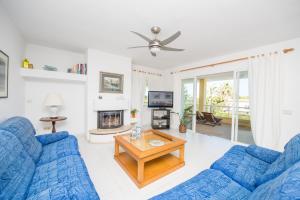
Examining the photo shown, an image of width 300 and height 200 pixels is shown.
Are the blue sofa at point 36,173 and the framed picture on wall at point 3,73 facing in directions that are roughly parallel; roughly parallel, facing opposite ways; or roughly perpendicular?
roughly parallel

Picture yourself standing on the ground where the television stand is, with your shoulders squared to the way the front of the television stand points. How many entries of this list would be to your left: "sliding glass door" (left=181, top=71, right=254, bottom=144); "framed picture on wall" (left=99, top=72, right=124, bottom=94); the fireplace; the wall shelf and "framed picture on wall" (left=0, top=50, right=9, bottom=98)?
1

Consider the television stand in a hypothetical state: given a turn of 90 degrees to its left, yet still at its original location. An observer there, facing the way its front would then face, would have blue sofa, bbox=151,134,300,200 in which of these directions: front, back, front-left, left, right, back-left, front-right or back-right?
right

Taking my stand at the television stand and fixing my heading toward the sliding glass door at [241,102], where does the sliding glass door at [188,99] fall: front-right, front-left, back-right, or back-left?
front-left

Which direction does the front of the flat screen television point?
toward the camera

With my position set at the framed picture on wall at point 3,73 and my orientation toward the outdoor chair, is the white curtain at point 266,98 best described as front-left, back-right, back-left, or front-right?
front-right

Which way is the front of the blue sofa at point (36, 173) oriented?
to the viewer's right

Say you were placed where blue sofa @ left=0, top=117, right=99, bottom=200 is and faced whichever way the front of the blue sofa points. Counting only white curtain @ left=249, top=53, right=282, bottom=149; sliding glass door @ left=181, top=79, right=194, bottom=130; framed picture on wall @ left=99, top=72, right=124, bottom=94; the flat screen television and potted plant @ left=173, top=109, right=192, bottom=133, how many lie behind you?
0

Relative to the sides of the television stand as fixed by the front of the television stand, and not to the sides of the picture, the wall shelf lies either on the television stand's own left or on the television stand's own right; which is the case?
on the television stand's own right

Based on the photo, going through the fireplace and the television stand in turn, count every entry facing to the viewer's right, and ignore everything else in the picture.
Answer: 0

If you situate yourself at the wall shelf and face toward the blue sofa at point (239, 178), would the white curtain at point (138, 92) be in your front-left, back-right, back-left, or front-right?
front-left

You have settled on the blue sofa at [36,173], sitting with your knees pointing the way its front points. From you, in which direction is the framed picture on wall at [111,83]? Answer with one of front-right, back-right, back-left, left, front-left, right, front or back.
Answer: front-left

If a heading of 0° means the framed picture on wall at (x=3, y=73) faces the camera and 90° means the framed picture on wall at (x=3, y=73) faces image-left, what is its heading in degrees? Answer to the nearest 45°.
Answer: approximately 270°

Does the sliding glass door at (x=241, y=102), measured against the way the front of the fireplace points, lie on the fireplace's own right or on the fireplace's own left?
on the fireplace's own left

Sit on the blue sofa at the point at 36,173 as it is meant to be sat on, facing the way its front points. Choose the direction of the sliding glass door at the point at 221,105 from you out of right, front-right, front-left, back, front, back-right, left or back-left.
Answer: front

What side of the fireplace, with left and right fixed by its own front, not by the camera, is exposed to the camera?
front
